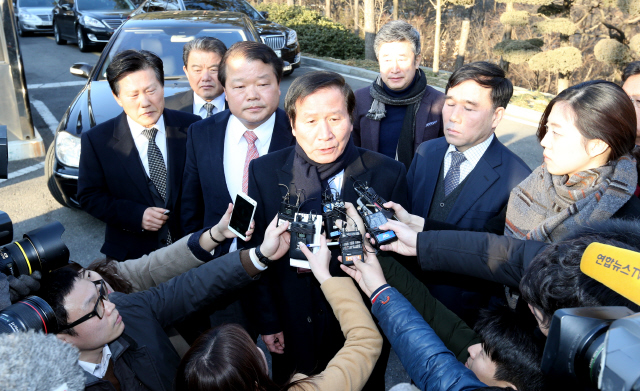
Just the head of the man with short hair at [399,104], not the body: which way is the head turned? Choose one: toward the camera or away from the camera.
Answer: toward the camera

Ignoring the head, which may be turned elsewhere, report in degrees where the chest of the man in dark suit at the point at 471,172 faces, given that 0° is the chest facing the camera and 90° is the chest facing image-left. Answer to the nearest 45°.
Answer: approximately 45°

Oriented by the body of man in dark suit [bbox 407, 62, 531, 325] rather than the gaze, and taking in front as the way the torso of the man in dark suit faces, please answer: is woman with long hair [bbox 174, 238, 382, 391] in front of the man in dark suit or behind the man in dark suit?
in front

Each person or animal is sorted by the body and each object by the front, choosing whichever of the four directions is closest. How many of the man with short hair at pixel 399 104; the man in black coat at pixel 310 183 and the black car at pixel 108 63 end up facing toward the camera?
3

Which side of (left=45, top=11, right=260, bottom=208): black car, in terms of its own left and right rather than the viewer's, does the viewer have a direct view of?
front

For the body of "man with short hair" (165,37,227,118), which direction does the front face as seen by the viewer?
toward the camera

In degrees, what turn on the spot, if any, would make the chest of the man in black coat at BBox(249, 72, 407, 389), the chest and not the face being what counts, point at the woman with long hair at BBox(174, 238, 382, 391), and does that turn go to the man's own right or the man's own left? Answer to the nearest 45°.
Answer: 0° — they already face them

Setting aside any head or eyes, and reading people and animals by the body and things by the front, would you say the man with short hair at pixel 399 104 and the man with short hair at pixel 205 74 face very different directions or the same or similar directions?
same or similar directions

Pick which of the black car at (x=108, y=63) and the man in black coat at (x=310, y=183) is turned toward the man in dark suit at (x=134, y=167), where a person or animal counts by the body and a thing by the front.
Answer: the black car

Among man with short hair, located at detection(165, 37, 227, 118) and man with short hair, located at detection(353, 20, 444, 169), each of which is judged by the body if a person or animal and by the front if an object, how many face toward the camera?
2

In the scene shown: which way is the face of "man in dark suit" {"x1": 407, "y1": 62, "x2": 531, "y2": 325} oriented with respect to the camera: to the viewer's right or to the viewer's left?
to the viewer's left

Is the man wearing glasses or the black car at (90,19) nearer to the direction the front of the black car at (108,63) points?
the man wearing glasses
